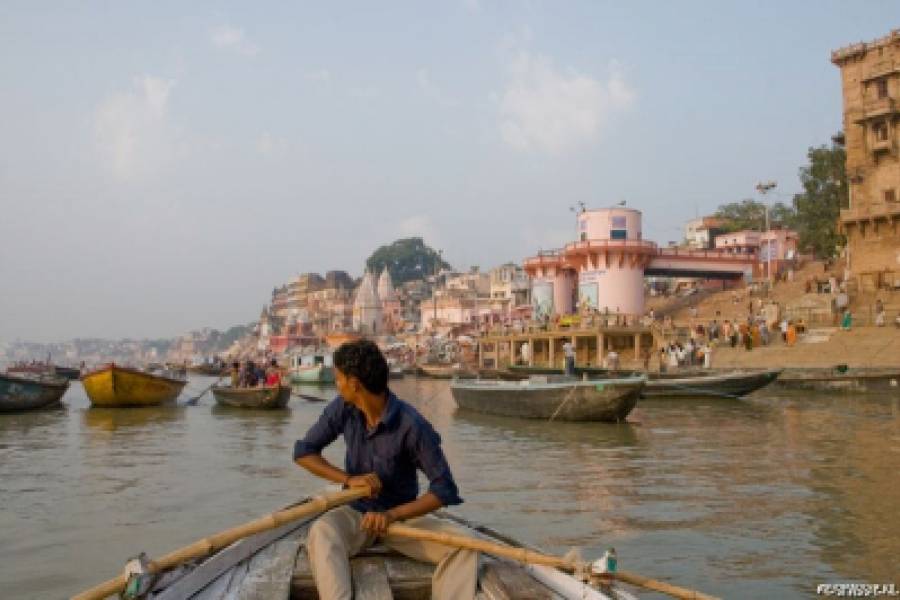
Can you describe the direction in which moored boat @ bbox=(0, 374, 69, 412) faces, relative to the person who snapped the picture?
facing to the right of the viewer

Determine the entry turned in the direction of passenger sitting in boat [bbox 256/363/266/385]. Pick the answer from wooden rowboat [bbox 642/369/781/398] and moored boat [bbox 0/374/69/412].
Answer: the moored boat

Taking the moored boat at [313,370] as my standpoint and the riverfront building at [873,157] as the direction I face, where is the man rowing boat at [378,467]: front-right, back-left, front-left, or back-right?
front-right

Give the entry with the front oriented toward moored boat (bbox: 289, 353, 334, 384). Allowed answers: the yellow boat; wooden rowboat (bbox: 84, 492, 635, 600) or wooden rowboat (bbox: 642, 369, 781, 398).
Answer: wooden rowboat (bbox: 84, 492, 635, 600)

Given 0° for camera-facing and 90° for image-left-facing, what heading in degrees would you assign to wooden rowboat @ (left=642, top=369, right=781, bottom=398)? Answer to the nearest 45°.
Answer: approximately 270°

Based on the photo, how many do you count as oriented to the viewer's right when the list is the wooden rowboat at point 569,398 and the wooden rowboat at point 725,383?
2

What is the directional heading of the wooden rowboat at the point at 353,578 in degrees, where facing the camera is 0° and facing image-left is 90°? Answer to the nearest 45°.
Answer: approximately 180°

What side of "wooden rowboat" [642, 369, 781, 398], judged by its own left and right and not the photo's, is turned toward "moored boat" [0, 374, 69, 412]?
back

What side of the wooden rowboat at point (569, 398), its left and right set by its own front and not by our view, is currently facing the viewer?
right

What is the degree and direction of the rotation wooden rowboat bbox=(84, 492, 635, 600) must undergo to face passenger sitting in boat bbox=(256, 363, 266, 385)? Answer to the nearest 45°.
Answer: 0° — it already faces them
